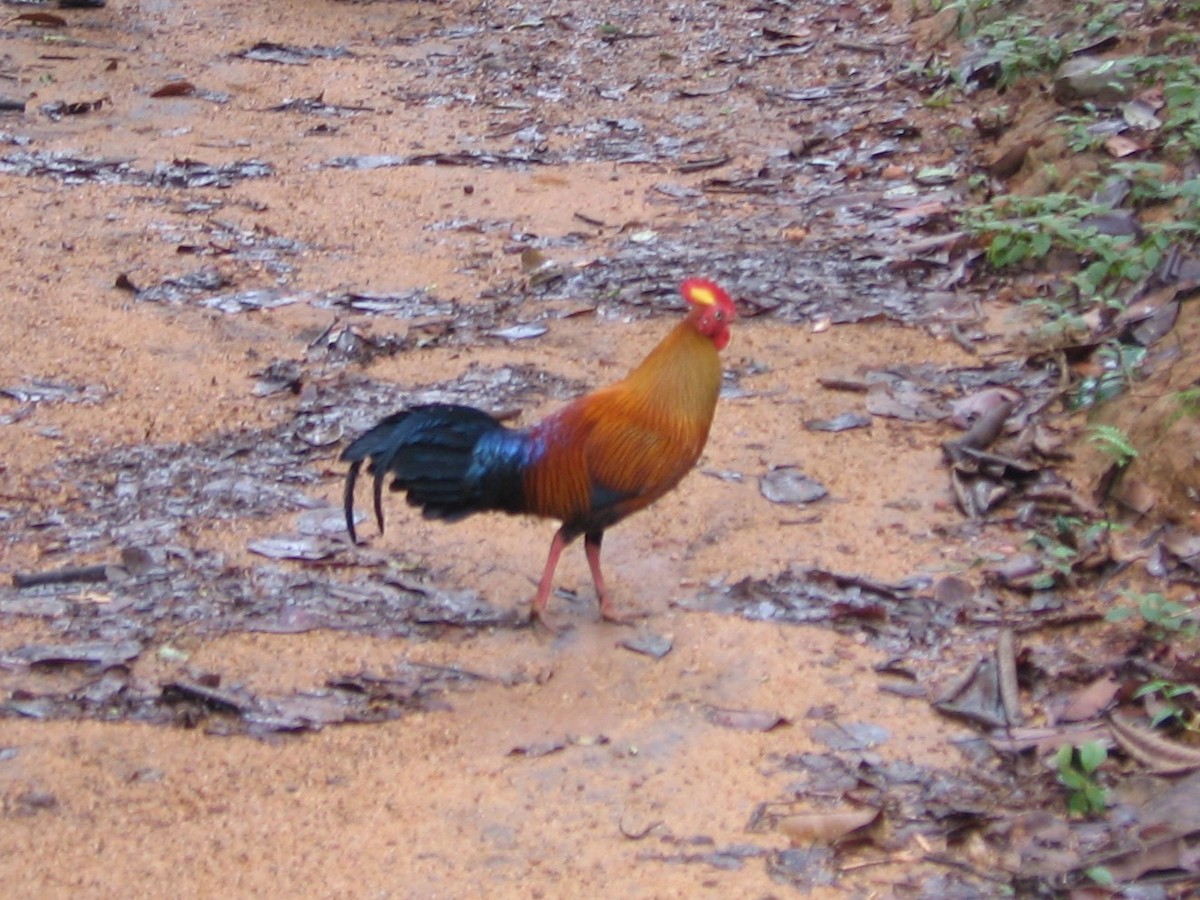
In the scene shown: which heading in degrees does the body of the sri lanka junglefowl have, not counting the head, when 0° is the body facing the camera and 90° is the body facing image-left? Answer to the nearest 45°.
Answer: approximately 270°

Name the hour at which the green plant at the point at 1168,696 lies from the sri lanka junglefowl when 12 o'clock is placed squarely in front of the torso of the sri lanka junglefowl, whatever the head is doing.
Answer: The green plant is roughly at 1 o'clock from the sri lanka junglefowl.

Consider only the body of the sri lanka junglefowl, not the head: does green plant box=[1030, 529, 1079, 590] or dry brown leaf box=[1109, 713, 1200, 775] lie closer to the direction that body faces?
the green plant

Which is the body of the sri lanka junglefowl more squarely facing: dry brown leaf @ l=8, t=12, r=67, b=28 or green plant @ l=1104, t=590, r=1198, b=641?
the green plant

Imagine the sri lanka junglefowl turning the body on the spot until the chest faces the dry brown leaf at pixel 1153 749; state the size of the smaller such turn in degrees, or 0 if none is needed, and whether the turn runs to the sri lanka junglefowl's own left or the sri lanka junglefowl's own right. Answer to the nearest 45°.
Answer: approximately 45° to the sri lanka junglefowl's own right

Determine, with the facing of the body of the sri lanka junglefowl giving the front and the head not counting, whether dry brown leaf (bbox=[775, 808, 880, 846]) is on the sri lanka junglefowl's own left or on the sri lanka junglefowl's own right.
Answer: on the sri lanka junglefowl's own right

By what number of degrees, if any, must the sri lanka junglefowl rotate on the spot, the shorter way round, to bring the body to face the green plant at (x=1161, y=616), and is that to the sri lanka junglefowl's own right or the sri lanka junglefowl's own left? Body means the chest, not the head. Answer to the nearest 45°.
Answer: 0° — it already faces it

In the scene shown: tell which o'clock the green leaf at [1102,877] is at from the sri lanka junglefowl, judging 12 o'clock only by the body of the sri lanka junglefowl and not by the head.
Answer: The green leaf is roughly at 2 o'clock from the sri lanka junglefowl.

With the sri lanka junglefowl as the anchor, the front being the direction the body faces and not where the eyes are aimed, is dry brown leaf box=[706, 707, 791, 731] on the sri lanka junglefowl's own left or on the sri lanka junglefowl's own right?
on the sri lanka junglefowl's own right

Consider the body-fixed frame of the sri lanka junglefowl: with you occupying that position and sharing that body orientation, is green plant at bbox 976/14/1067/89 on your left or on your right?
on your left
